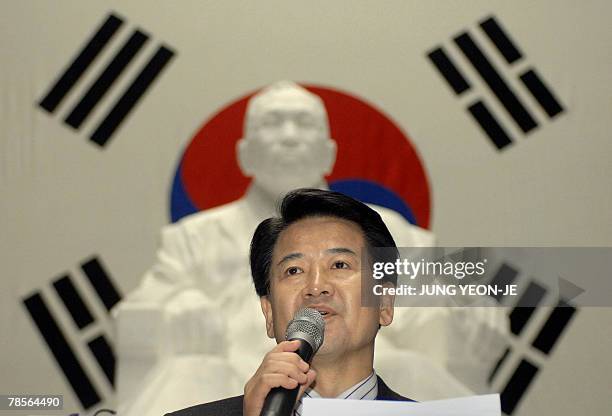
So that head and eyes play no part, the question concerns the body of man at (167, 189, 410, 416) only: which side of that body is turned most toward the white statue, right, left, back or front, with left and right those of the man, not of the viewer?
back

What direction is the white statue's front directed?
toward the camera

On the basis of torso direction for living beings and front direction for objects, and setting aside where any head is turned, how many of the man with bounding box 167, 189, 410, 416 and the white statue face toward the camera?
2

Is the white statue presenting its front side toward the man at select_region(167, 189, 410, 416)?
yes
